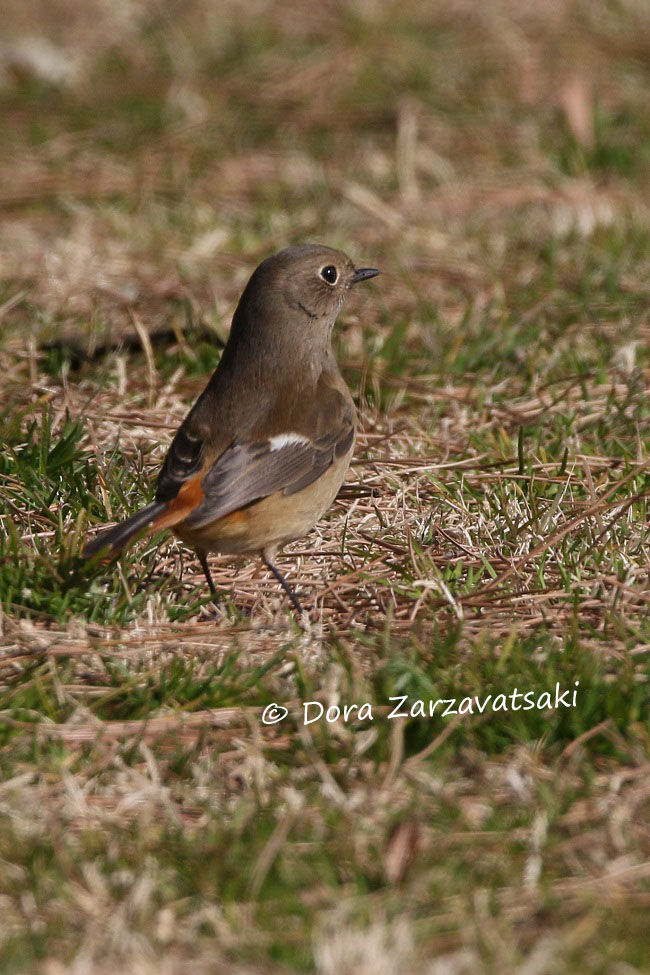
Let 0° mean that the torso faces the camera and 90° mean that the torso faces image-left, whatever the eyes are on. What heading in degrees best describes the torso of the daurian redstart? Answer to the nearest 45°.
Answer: approximately 225°
